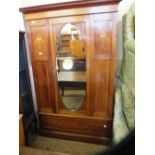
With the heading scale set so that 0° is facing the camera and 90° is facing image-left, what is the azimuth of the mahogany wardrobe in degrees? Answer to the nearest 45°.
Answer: approximately 0°
